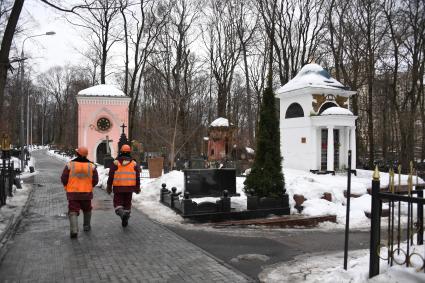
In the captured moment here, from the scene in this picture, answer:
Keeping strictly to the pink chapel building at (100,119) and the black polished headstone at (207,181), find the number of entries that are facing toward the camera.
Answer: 2

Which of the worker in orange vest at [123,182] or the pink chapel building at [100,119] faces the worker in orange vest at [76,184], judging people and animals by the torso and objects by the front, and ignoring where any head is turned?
the pink chapel building

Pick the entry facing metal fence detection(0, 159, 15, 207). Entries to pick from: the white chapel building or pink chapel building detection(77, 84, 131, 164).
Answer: the pink chapel building

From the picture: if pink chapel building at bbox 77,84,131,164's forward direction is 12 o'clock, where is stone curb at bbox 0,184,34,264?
The stone curb is roughly at 12 o'clock from the pink chapel building.

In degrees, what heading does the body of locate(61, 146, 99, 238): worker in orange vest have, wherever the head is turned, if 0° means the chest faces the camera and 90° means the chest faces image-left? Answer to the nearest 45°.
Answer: approximately 180°

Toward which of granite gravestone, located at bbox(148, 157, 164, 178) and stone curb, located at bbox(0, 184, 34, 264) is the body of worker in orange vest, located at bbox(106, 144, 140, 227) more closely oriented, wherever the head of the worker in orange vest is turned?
the granite gravestone

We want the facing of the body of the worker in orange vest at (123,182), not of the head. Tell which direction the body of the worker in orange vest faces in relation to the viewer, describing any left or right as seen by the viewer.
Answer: facing away from the viewer

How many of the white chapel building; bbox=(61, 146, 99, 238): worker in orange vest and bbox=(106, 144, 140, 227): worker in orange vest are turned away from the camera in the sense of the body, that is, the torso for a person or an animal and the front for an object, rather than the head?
2

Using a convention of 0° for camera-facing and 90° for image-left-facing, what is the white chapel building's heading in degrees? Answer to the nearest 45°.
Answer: approximately 315°

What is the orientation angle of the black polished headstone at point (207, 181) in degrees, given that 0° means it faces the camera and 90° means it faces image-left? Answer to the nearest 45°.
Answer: approximately 0°

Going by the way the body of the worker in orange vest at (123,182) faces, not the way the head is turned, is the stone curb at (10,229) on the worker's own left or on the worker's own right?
on the worker's own left
